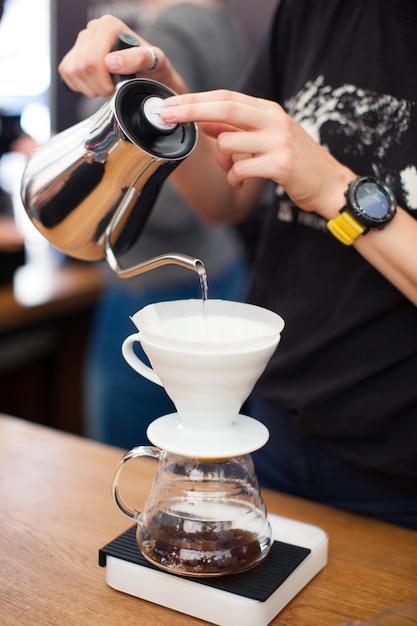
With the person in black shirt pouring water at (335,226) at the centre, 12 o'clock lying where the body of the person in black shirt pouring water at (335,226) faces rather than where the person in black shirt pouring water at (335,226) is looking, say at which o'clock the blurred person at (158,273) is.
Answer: the blurred person at (158,273) is roughly at 4 o'clock from the person in black shirt pouring water at (335,226).

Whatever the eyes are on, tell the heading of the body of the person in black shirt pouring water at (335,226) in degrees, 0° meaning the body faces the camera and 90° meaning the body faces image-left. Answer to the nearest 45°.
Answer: approximately 45°
